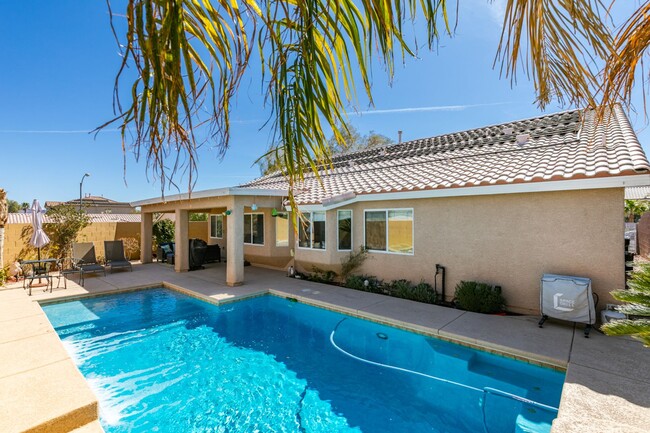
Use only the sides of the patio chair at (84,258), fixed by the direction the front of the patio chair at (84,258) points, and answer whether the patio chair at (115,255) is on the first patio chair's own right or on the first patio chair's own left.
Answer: on the first patio chair's own left

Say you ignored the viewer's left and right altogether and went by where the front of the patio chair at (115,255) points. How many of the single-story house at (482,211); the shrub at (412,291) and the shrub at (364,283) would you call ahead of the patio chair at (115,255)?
3

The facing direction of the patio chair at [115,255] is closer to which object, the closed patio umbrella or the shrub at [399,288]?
the shrub

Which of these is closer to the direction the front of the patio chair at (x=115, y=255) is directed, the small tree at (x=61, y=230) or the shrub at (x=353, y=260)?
the shrub

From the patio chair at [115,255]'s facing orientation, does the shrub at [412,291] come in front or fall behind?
in front

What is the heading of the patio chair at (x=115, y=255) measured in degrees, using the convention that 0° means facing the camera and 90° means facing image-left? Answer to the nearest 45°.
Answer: approximately 315°

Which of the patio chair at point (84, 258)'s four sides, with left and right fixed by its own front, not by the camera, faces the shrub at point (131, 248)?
left

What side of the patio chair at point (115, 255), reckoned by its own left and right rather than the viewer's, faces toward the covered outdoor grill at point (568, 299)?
front

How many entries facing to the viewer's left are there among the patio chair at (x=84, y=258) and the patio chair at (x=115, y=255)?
0

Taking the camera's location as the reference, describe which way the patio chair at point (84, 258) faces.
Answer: facing the viewer and to the right of the viewer

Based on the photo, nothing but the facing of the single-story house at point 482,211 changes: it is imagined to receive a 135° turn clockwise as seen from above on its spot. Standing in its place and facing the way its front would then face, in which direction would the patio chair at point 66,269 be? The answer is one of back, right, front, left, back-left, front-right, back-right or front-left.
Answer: right
